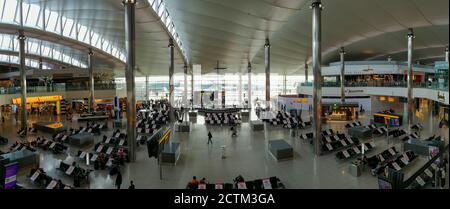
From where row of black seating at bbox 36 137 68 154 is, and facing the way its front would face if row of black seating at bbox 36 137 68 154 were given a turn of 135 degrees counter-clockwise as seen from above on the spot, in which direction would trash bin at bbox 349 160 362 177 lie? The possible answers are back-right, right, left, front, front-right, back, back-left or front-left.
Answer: front-right

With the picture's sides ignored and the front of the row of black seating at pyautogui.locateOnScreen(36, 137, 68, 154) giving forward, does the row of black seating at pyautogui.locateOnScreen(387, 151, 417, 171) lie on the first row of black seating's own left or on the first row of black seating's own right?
on the first row of black seating's own left

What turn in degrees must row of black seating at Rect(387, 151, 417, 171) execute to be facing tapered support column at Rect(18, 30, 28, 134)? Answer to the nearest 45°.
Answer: approximately 135° to its right

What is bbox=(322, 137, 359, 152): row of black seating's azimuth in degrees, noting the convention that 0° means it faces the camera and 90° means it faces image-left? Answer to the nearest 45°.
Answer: approximately 315°

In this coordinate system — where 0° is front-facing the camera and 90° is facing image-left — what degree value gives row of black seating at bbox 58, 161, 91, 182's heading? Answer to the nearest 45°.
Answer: approximately 45°

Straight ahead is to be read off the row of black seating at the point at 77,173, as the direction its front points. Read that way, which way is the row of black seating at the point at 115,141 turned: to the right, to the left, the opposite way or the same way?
the same way

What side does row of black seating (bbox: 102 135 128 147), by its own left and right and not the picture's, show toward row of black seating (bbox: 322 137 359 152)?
left

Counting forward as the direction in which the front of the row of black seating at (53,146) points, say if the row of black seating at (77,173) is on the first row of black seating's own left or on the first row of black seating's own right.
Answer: on the first row of black seating's own left

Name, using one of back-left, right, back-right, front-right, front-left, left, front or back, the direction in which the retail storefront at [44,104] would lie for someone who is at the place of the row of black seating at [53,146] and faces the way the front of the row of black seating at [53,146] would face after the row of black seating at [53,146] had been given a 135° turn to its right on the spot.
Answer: front

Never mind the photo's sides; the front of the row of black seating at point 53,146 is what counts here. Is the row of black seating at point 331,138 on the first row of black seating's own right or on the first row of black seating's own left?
on the first row of black seating's own left

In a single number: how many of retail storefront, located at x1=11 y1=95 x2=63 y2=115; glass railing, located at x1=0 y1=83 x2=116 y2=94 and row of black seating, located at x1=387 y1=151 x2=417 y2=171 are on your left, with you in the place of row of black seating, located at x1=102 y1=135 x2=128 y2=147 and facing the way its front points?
1

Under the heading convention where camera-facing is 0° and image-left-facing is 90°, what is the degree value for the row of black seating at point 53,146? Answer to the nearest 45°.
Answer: approximately 45°

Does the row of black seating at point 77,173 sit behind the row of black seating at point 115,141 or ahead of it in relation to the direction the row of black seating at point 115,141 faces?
ahead
